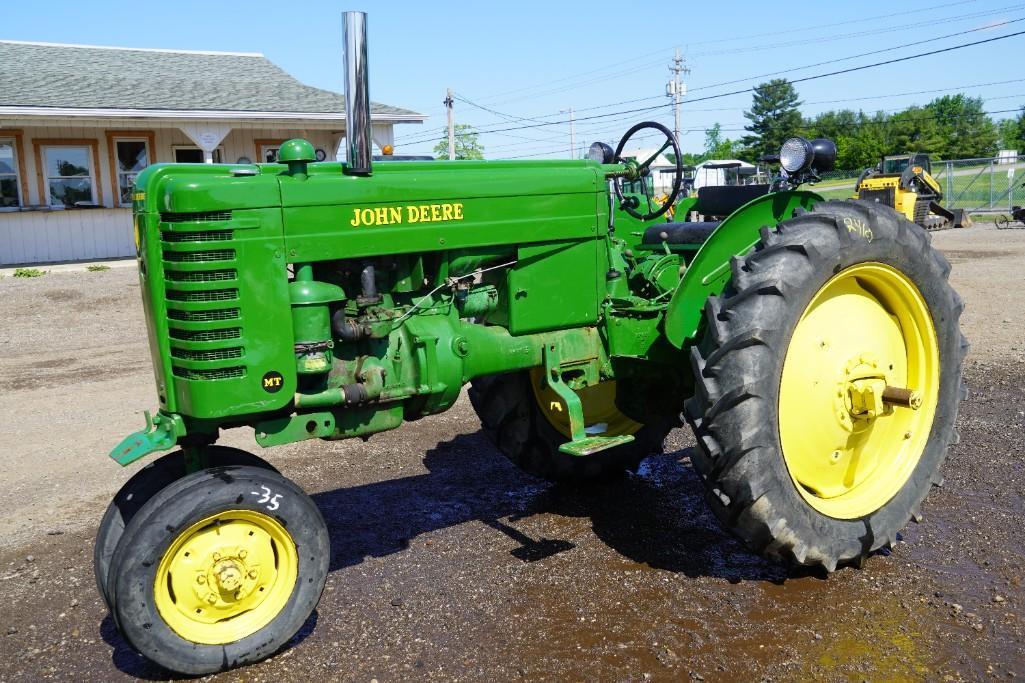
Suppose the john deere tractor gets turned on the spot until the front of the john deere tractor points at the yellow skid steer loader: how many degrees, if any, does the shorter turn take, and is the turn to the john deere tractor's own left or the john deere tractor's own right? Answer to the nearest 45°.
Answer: approximately 180°

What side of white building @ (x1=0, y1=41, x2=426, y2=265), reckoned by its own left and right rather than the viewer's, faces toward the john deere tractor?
front

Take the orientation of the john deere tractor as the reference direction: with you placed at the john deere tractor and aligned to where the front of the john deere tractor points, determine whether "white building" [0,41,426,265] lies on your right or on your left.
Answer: on your right

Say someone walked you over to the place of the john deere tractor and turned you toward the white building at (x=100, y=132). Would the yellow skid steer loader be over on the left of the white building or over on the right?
right

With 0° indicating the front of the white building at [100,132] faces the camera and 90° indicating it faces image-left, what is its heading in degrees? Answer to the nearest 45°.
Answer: approximately 0°

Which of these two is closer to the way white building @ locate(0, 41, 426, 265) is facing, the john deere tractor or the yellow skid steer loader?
the john deere tractor

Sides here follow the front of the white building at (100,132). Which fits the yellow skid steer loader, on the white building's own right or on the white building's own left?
on the white building's own left

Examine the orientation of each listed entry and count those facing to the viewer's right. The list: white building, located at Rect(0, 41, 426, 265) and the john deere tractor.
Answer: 0

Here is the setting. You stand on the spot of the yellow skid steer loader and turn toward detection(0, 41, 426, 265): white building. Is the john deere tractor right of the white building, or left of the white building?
left
